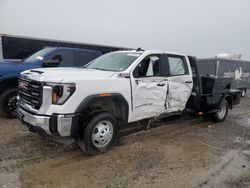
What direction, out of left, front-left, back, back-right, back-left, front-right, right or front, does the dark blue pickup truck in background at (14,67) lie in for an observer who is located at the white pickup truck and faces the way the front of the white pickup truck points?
right

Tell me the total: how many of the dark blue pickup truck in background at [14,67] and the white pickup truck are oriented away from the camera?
0

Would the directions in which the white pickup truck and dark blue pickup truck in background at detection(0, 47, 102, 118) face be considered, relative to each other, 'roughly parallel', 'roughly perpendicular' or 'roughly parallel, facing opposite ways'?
roughly parallel

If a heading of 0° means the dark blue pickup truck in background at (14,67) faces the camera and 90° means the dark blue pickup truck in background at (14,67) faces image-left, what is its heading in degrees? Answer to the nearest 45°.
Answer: approximately 45°

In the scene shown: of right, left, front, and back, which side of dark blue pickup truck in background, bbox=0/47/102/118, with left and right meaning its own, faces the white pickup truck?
left

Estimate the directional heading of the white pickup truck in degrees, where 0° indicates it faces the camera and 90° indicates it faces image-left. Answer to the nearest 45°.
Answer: approximately 45°
